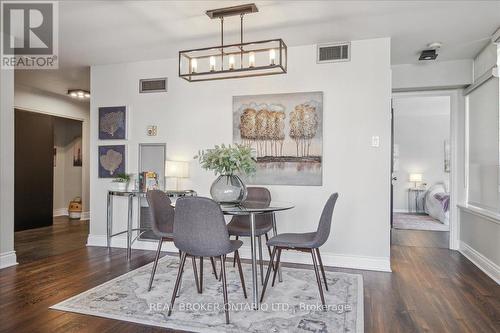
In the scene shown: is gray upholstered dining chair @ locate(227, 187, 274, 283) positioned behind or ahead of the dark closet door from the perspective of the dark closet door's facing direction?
ahead

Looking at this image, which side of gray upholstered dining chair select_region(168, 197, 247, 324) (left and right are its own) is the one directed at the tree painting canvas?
front

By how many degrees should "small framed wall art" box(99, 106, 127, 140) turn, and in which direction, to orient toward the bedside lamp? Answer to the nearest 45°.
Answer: approximately 135° to its left

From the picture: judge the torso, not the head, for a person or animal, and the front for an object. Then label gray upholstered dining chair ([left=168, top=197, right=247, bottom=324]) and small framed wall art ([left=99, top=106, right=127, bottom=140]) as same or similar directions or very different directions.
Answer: very different directions

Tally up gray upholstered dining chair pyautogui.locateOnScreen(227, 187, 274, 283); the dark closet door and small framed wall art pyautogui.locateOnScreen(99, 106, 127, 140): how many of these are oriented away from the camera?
0

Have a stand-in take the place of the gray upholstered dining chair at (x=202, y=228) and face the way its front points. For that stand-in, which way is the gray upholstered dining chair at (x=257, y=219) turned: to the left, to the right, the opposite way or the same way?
the opposite way

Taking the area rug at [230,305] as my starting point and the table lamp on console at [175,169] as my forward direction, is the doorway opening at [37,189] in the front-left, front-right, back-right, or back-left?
front-left

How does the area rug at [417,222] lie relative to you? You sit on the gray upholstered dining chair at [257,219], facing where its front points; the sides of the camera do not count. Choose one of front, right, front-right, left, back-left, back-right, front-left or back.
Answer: back

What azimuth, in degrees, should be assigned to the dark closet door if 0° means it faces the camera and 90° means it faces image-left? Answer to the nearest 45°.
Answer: approximately 315°

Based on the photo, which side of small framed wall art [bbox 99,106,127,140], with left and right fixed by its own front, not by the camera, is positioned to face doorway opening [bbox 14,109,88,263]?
right

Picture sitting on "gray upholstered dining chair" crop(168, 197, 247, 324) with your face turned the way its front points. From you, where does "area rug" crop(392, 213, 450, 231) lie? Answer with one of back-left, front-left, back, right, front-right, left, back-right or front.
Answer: front

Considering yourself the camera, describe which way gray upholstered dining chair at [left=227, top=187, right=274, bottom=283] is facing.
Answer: facing the viewer and to the left of the viewer

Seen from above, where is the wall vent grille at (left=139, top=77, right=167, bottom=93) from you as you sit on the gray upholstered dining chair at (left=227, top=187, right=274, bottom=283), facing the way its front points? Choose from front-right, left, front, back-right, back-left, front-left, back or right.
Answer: right

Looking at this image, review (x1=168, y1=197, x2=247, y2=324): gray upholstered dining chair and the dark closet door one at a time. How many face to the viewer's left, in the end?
0

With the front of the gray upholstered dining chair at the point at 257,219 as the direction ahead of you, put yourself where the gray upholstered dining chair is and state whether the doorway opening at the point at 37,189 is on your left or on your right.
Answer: on your right
